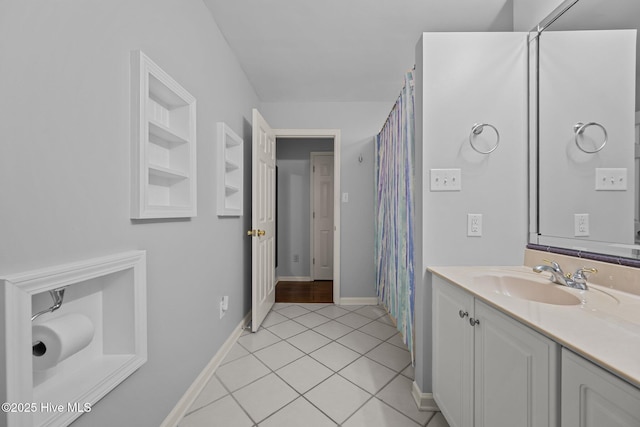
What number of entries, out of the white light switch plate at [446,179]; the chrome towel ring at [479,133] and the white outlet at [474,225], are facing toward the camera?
3

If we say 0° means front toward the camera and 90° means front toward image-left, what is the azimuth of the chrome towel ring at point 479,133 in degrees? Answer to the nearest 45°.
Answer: approximately 0°

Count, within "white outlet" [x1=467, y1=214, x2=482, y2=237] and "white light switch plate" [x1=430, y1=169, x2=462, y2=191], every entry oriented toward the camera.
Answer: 2

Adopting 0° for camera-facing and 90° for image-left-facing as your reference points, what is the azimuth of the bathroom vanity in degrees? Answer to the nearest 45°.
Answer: approximately 45°

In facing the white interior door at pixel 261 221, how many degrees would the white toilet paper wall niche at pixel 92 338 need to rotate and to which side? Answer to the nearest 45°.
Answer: approximately 90° to its left

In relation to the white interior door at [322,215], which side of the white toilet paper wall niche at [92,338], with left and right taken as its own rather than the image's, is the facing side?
left

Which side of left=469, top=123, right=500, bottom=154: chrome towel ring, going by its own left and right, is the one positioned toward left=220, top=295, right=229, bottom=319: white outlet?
right

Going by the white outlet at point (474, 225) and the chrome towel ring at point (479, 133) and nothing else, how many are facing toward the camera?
2
